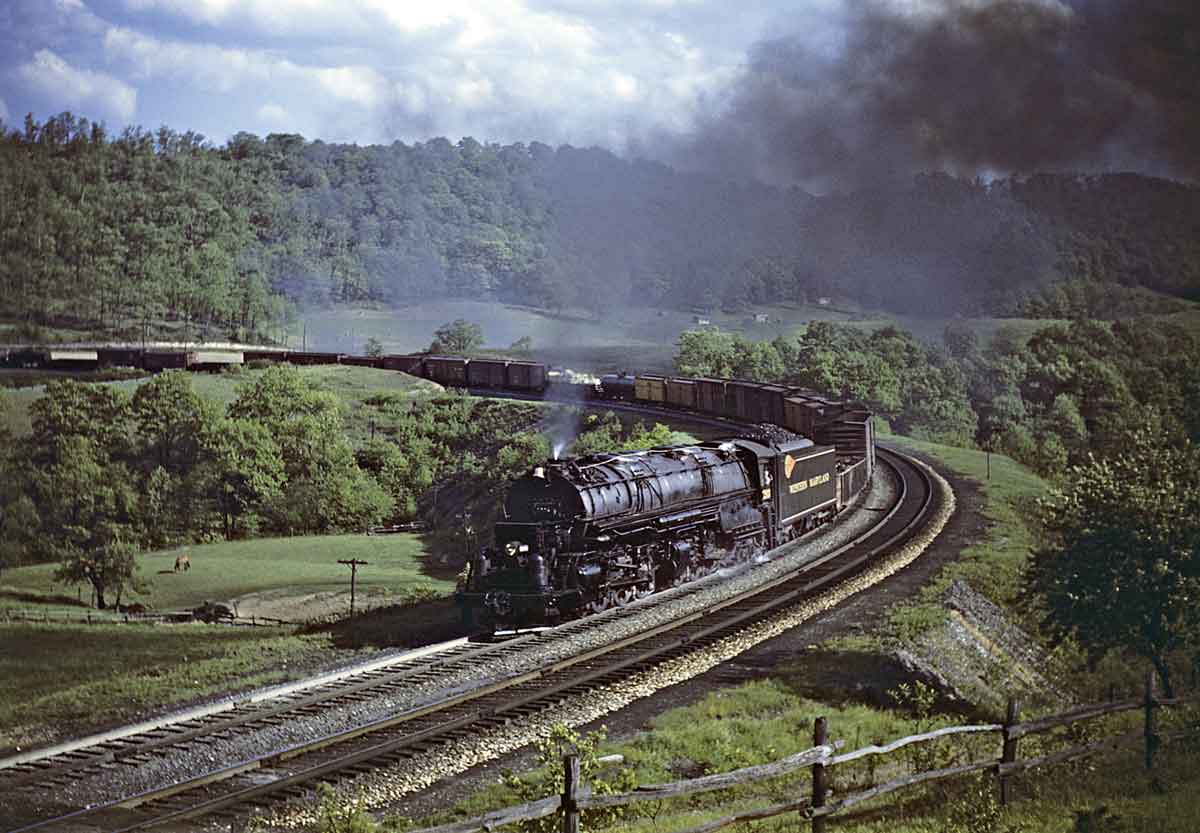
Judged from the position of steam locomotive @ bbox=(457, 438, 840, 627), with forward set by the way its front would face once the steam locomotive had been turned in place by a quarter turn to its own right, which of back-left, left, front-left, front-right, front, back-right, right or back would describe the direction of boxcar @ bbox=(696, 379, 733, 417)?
front-right

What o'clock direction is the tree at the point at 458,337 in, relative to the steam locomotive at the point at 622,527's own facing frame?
The tree is roughly at 4 o'clock from the steam locomotive.

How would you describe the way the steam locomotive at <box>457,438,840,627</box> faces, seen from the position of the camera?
facing the viewer and to the left of the viewer

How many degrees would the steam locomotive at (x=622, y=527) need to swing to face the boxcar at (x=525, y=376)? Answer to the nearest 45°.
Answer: approximately 135° to its right

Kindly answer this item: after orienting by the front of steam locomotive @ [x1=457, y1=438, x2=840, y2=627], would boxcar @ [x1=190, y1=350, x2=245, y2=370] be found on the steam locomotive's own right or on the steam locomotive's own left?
on the steam locomotive's own right

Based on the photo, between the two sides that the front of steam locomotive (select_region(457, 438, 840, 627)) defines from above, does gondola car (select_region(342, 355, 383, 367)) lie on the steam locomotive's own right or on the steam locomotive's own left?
on the steam locomotive's own right

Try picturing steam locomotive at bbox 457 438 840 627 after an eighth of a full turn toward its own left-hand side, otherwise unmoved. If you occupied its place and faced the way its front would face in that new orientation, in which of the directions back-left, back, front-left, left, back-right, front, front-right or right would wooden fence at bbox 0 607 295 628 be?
right

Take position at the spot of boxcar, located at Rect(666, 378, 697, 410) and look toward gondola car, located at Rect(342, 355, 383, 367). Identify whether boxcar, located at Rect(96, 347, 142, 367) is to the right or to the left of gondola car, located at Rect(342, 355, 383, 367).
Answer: left

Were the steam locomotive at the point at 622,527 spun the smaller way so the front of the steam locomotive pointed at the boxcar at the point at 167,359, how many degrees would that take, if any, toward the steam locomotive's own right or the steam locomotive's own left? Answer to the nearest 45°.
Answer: approximately 90° to the steam locomotive's own right

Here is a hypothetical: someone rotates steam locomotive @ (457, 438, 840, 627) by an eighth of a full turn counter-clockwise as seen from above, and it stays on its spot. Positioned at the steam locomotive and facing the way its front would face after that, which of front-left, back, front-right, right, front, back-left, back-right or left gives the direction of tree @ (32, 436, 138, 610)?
right

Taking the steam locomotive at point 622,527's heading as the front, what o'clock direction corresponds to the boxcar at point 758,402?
The boxcar is roughly at 5 o'clock from the steam locomotive.

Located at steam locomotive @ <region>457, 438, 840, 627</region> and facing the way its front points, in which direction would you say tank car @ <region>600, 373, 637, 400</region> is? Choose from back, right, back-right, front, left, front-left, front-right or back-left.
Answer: back-right

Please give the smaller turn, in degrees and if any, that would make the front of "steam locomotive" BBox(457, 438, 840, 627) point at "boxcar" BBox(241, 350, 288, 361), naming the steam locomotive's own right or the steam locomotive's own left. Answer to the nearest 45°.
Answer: approximately 90° to the steam locomotive's own right
